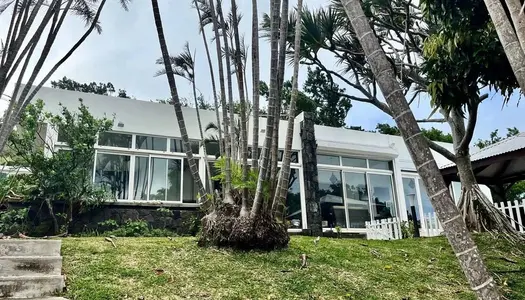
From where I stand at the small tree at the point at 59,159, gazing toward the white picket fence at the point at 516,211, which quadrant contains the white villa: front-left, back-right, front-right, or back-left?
front-left

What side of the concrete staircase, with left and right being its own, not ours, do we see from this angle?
front

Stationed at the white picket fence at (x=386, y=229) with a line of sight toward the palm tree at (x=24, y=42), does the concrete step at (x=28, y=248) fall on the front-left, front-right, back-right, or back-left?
front-left

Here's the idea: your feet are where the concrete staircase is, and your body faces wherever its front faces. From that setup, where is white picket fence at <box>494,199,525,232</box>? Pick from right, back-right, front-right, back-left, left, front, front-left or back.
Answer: left

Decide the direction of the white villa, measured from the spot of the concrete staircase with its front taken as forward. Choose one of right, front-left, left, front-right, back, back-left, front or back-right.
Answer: back-left

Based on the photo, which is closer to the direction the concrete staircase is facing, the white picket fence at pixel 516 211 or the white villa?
the white picket fence
